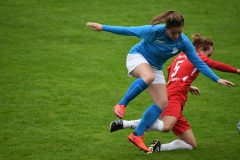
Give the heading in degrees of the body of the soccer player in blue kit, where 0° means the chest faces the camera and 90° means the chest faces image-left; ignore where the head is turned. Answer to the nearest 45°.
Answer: approximately 315°
